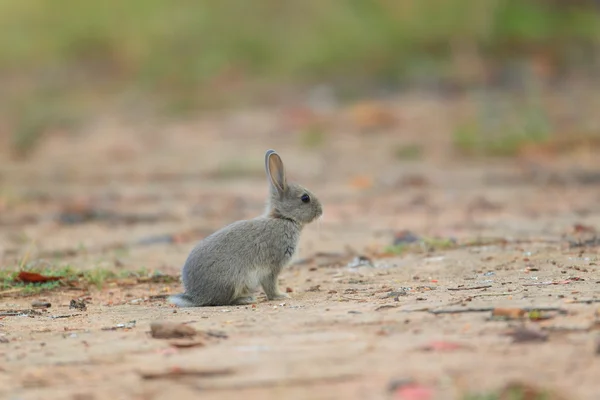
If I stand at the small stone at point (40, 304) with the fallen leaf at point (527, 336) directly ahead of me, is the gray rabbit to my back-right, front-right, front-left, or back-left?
front-left

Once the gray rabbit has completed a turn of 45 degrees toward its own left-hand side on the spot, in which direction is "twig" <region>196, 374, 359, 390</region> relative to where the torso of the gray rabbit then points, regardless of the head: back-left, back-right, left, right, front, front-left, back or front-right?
back-right

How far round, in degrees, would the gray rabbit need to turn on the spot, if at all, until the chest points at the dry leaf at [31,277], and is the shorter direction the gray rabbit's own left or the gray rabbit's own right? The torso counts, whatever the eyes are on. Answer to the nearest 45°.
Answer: approximately 180°

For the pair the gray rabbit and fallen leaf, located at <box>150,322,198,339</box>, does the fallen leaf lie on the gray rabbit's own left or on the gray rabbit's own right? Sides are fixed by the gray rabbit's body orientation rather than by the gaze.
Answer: on the gray rabbit's own right

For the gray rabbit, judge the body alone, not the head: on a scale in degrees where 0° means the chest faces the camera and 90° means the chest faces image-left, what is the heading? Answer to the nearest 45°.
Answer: approximately 270°

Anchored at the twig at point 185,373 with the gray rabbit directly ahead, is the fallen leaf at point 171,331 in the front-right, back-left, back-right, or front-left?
front-left

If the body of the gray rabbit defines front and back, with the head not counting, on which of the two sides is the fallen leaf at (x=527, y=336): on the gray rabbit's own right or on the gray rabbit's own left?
on the gray rabbit's own right

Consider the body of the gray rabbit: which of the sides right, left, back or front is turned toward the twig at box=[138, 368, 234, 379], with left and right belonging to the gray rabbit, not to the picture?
right

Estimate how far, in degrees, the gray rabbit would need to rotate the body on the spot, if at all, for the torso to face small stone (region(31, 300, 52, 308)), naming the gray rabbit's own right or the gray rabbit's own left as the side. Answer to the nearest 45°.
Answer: approximately 180°
